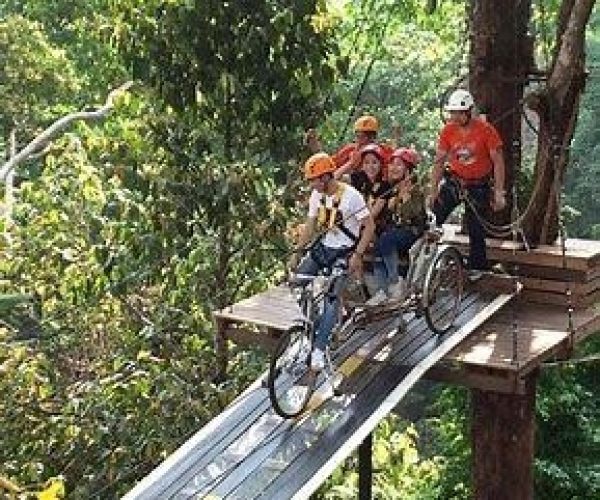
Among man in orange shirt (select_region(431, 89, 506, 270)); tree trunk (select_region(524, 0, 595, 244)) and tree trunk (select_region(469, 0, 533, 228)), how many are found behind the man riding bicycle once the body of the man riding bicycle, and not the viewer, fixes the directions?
3

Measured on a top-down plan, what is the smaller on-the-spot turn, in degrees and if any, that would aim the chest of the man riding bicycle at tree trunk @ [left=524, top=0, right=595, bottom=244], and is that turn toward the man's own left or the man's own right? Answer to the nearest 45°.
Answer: approximately 180°

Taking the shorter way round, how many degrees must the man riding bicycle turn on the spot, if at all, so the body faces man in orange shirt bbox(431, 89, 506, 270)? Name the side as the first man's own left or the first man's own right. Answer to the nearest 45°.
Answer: approximately 180°

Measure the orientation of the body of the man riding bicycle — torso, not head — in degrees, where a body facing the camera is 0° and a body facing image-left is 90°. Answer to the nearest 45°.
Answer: approximately 45°

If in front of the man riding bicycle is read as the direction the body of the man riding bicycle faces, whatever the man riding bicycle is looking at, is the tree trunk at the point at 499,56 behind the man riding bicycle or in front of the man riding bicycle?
behind
